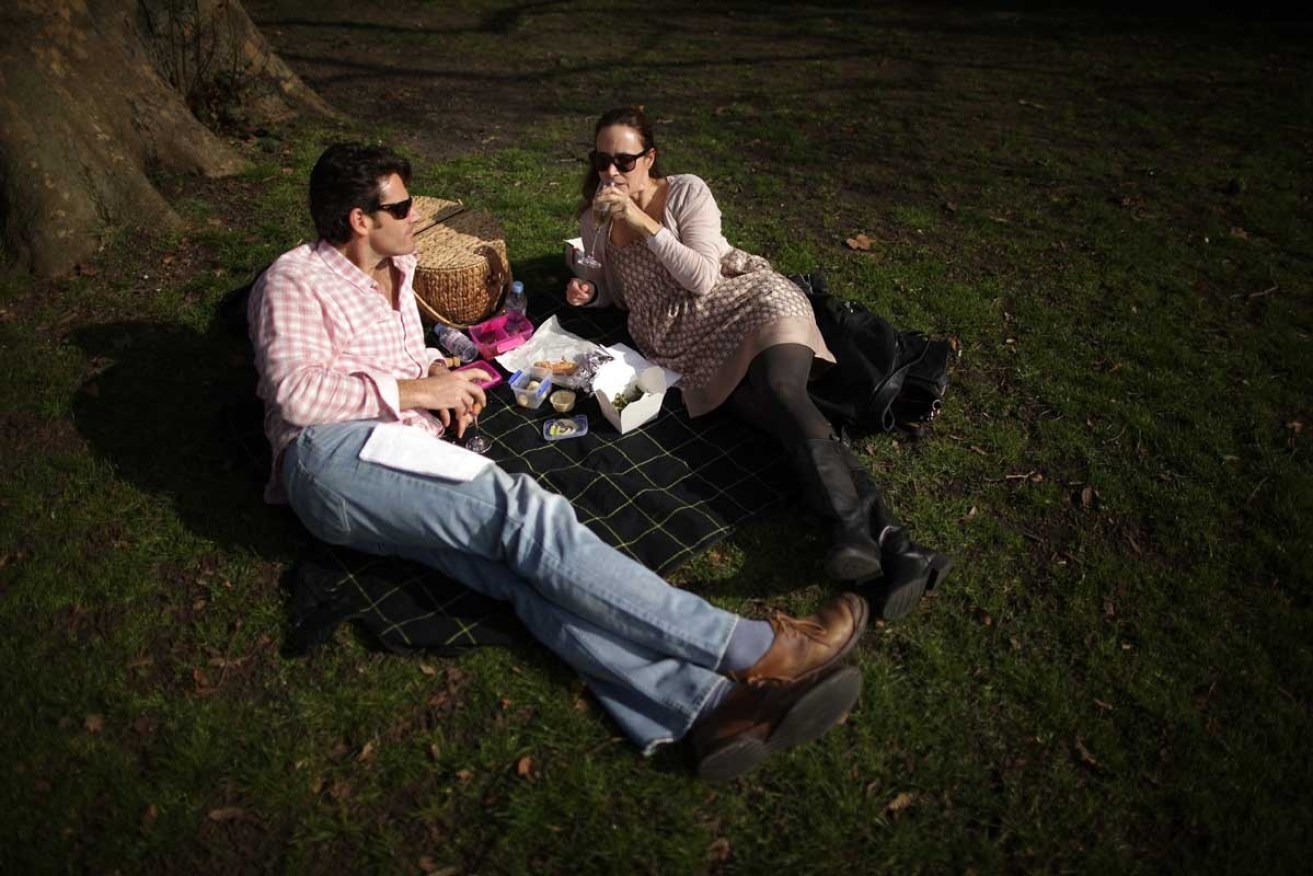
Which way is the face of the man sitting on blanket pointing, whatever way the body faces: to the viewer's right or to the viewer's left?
to the viewer's right

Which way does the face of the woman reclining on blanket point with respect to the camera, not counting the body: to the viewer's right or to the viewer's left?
to the viewer's left

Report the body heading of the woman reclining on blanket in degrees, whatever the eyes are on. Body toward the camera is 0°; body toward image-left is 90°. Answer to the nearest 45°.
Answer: approximately 0°

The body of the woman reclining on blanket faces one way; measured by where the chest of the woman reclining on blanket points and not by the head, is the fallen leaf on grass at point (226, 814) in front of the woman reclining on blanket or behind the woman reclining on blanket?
in front

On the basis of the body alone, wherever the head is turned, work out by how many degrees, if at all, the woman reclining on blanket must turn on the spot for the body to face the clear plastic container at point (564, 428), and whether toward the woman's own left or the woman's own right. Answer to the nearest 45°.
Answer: approximately 45° to the woman's own right

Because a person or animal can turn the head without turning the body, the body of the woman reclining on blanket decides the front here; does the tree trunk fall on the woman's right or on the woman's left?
on the woman's right

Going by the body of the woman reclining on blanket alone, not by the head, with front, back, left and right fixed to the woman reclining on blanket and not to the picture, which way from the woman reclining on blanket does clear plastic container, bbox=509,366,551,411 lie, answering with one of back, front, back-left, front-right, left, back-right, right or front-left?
right

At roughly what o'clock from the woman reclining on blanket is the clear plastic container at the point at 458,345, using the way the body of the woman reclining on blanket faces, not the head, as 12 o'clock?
The clear plastic container is roughly at 3 o'clock from the woman reclining on blanket.

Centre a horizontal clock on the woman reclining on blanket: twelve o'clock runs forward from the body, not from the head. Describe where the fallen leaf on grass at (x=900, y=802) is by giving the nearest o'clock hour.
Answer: The fallen leaf on grass is roughly at 11 o'clock from the woman reclining on blanket.

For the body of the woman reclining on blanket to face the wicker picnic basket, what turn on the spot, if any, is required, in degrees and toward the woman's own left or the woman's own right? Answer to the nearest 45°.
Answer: approximately 90° to the woman's own right

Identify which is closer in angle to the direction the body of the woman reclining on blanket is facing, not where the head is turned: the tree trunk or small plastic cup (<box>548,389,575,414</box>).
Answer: the small plastic cup

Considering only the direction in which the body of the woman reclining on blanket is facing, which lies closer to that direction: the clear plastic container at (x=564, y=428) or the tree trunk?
the clear plastic container

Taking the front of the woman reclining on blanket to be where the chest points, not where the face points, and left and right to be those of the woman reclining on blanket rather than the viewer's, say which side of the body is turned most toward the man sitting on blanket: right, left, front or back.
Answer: front
